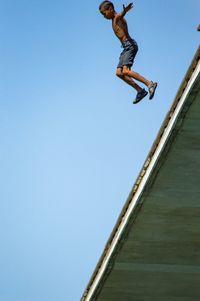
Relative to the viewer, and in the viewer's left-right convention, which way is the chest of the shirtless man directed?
facing to the left of the viewer
